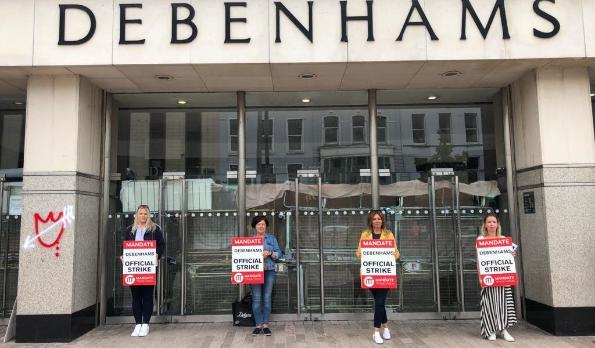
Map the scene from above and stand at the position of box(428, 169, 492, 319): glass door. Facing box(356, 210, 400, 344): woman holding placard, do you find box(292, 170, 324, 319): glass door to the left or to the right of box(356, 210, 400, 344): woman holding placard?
right

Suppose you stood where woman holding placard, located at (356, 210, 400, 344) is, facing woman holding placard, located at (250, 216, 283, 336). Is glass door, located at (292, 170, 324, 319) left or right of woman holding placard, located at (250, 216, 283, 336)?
right

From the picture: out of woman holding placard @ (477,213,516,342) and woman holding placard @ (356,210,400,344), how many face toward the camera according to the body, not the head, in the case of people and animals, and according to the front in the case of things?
2

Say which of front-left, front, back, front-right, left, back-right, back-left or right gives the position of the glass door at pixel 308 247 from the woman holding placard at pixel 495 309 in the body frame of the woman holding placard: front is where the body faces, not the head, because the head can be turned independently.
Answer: right

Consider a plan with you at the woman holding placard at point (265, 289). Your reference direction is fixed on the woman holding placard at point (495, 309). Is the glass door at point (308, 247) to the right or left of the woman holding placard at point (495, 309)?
left

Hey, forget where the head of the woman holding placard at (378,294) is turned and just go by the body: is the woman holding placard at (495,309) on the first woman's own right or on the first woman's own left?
on the first woman's own left

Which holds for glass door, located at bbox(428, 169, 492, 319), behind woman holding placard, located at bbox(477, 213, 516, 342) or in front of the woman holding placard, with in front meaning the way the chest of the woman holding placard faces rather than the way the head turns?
behind

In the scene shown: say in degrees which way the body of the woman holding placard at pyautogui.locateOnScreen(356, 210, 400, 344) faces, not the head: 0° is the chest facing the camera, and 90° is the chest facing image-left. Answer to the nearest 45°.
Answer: approximately 0°

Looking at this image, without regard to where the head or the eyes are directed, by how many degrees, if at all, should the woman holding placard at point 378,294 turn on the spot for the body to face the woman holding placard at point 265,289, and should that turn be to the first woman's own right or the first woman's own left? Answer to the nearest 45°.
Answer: approximately 90° to the first woman's own right

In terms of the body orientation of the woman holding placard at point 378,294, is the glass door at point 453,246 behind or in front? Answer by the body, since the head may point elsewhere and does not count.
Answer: behind
